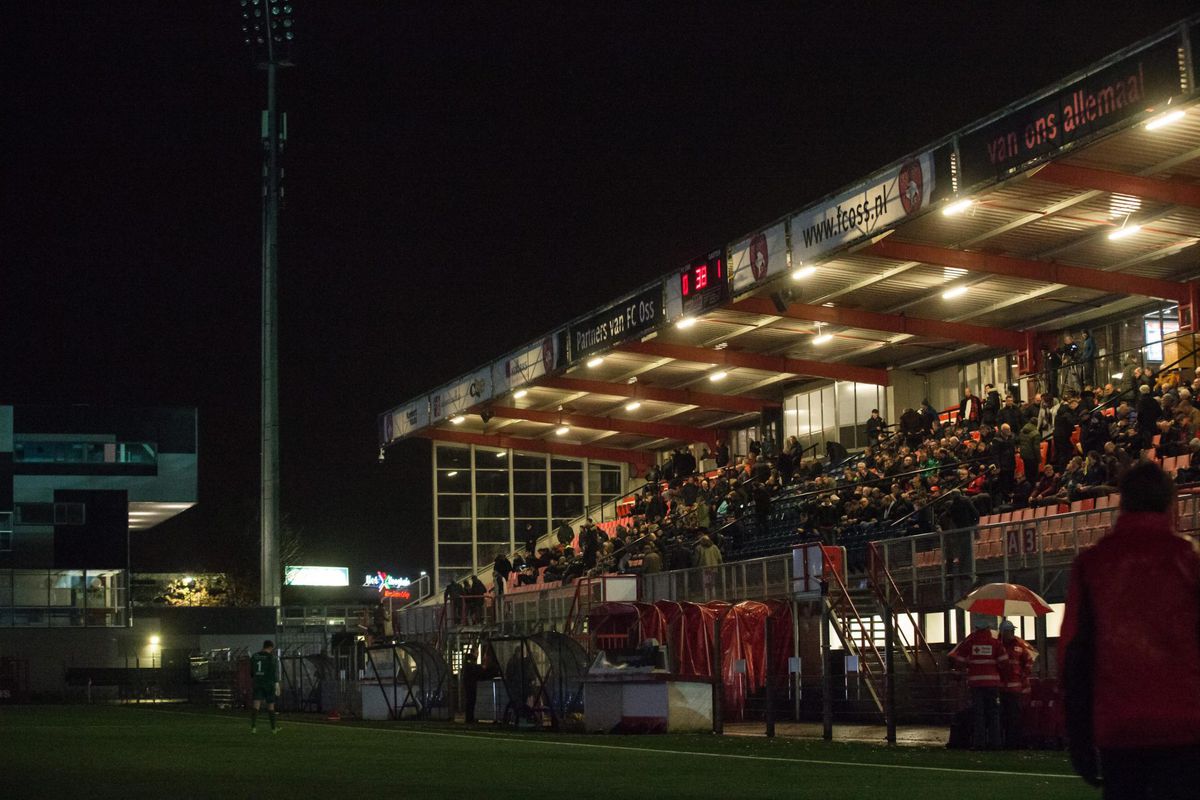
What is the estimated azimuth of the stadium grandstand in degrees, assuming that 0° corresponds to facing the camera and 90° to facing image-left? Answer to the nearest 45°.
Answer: approximately 45°

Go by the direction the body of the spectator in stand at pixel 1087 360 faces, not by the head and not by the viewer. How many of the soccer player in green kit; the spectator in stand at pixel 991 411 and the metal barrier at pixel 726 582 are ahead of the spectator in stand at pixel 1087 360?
3

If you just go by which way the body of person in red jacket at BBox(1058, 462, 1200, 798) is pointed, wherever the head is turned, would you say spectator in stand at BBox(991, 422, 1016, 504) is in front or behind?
in front

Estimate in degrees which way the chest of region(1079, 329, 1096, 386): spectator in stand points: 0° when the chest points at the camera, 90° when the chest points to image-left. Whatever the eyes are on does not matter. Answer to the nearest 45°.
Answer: approximately 45°

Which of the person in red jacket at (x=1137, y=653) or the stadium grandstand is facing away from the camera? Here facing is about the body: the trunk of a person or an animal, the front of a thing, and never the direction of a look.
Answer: the person in red jacket

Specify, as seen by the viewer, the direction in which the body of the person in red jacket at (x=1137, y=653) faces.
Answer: away from the camera

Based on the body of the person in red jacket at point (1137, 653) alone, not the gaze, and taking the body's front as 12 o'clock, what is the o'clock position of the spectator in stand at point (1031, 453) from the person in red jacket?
The spectator in stand is roughly at 12 o'clock from the person in red jacket.

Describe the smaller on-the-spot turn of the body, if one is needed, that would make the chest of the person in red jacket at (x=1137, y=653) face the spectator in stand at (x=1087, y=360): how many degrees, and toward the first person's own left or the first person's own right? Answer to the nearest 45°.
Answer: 0° — they already face them
